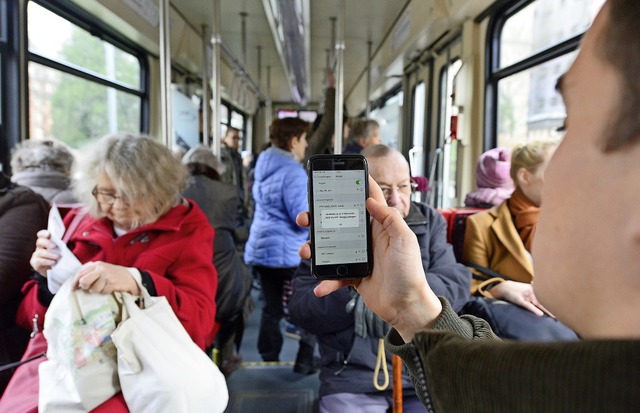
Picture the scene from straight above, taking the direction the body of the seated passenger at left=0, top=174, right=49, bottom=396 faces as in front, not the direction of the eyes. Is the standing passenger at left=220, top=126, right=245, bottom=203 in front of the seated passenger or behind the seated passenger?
in front

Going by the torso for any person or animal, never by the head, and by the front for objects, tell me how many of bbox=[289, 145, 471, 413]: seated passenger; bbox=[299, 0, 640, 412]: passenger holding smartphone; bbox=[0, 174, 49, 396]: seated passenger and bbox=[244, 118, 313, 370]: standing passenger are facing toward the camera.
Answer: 1

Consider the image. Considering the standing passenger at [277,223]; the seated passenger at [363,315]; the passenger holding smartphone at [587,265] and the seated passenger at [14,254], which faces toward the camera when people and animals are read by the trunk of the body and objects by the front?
the seated passenger at [363,315]

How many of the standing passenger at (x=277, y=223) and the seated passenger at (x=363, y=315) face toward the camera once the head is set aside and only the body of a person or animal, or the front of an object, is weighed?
1

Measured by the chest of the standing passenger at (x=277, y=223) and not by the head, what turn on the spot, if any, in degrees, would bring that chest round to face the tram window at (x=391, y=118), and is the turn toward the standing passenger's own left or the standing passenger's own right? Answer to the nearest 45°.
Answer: approximately 45° to the standing passenger's own left

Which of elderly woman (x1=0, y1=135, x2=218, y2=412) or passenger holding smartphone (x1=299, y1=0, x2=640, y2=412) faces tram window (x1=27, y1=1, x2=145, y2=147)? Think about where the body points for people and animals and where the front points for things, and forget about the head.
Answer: the passenger holding smartphone

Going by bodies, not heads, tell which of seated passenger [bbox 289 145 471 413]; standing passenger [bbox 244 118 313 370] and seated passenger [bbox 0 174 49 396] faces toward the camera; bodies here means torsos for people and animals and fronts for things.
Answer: seated passenger [bbox 289 145 471 413]

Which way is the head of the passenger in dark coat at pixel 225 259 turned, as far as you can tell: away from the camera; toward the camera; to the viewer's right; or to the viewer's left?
away from the camera

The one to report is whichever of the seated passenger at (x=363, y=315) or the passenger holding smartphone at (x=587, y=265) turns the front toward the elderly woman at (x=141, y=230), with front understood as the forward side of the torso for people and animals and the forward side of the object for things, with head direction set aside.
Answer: the passenger holding smartphone

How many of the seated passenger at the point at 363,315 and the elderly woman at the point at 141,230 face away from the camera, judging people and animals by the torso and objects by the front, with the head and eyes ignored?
0

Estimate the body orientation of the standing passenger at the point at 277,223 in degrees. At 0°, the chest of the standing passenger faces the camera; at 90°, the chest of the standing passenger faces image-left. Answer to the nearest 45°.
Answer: approximately 225°

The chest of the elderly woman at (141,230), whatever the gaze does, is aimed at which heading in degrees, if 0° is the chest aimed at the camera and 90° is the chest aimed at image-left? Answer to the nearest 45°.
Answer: approximately 45°

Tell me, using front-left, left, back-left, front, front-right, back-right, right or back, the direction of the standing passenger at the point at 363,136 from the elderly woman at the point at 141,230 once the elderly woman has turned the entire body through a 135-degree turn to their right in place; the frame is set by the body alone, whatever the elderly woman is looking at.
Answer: front-right

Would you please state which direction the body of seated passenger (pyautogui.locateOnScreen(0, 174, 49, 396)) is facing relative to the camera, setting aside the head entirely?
away from the camera

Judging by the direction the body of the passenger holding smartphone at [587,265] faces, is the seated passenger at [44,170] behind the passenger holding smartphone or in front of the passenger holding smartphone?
in front
